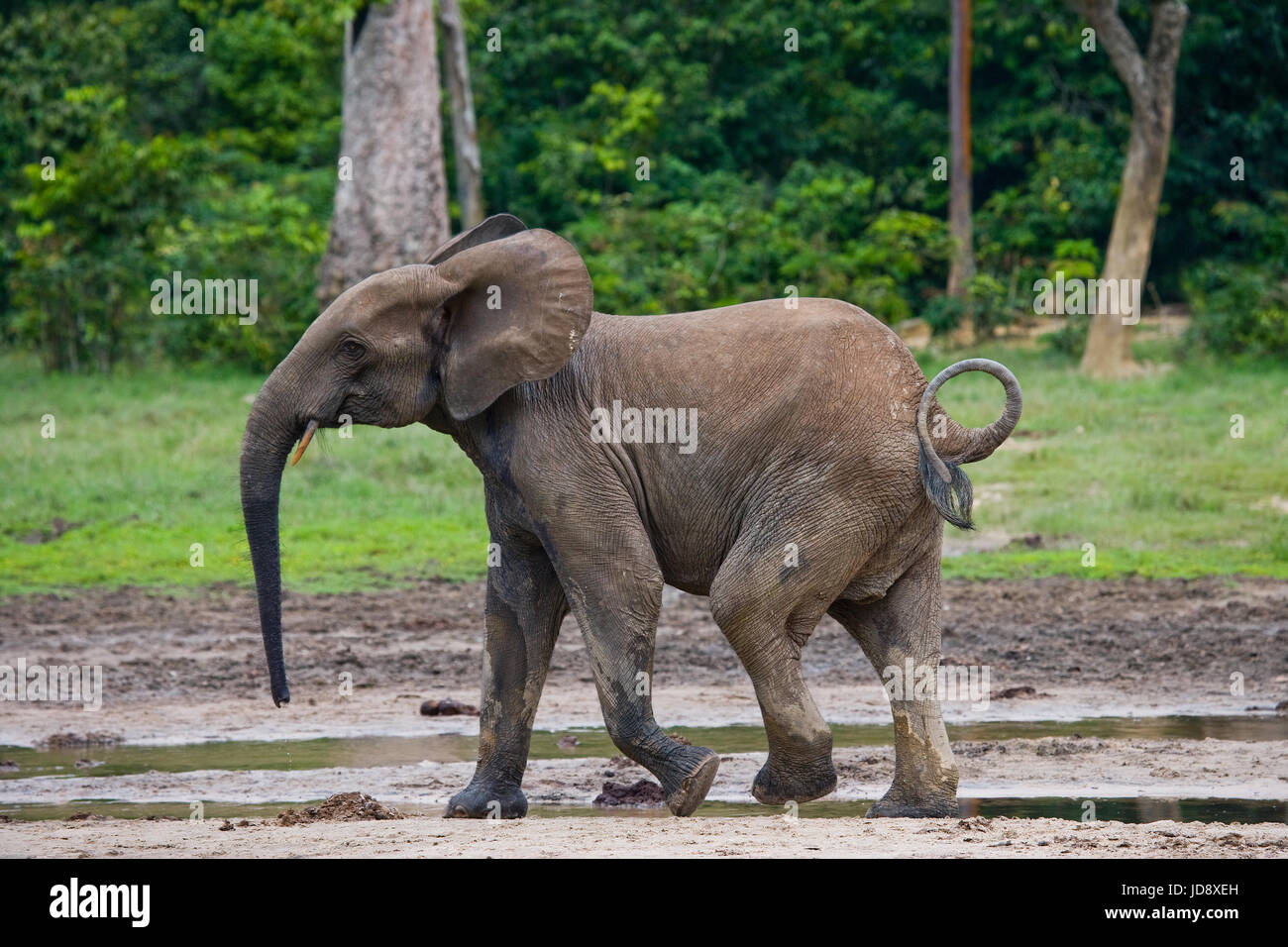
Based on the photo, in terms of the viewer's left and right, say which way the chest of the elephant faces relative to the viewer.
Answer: facing to the left of the viewer

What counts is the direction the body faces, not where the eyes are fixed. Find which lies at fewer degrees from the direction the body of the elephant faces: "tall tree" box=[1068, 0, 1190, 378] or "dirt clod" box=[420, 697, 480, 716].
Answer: the dirt clod

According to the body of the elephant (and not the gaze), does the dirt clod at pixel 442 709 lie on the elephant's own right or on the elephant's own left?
on the elephant's own right

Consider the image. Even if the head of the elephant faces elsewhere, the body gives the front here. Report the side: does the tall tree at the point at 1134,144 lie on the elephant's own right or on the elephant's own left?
on the elephant's own right
